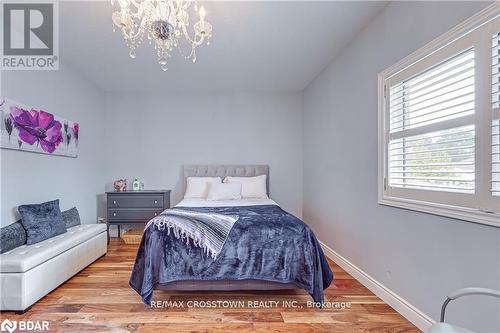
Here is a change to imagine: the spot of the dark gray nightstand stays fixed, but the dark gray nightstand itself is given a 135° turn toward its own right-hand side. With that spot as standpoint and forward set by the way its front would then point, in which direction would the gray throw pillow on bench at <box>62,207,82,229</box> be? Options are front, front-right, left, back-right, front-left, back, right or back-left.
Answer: left

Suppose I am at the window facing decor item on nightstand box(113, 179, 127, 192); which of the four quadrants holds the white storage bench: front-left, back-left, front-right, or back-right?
front-left

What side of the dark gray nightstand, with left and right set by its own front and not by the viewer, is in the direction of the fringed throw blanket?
front

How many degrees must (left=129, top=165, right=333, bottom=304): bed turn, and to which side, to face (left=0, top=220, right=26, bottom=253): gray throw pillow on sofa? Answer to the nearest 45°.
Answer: approximately 90° to its right

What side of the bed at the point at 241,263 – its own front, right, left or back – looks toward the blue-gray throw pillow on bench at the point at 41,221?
right

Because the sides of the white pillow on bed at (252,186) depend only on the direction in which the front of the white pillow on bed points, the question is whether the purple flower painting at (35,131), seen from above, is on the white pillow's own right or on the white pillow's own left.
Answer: on the white pillow's own right

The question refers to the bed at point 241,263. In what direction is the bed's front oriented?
toward the camera

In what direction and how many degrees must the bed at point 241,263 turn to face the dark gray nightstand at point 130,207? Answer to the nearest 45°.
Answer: approximately 135° to its right

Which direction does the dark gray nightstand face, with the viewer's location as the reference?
facing the viewer

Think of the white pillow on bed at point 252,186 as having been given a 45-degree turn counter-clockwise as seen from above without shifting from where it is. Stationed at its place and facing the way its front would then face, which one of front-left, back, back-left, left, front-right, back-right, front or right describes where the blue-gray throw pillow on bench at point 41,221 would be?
right

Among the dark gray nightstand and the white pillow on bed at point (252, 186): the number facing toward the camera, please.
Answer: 2

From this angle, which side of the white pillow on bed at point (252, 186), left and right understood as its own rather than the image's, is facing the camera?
front

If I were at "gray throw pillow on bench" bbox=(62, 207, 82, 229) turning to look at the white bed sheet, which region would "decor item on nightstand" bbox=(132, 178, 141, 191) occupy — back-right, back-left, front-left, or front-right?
front-left

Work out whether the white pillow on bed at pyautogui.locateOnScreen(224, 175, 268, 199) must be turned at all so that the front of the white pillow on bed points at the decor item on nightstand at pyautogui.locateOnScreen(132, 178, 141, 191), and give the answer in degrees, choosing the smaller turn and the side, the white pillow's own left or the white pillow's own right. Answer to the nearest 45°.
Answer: approximately 90° to the white pillow's own right
